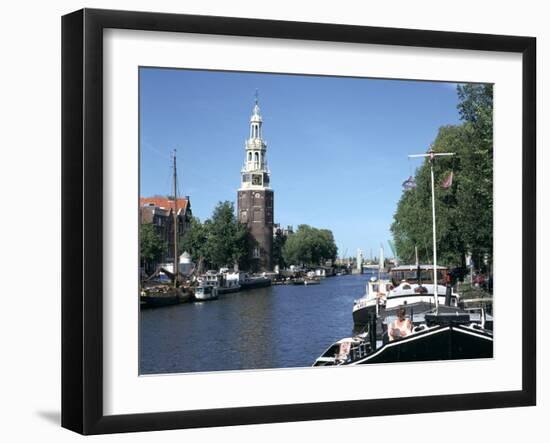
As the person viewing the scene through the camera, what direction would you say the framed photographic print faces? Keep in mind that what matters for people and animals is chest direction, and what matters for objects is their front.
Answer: facing the viewer and to the right of the viewer
